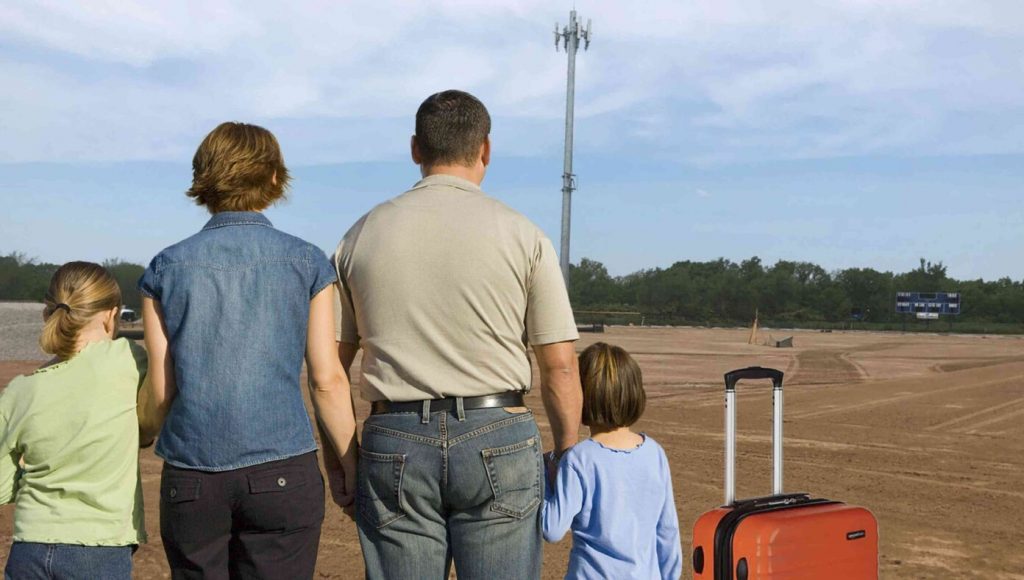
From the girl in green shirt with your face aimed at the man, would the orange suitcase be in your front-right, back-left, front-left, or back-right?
front-left

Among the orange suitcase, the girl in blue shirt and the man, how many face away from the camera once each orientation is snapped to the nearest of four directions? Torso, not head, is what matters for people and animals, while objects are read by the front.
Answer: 2

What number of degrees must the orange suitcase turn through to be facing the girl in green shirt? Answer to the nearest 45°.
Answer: approximately 90° to its right

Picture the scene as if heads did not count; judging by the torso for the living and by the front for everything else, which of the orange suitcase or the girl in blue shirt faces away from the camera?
the girl in blue shirt

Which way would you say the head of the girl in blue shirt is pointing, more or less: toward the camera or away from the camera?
away from the camera

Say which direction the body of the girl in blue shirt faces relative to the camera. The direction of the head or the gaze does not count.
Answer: away from the camera

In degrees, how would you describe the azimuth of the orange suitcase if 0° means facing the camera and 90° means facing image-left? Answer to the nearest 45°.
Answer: approximately 315°

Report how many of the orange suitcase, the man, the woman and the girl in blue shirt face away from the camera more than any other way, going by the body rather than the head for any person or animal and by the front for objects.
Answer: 3

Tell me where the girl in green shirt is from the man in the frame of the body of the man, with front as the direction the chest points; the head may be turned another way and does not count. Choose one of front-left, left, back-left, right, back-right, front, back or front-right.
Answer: left

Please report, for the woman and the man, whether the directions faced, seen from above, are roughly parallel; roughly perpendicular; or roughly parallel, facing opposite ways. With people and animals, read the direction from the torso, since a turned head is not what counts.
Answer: roughly parallel

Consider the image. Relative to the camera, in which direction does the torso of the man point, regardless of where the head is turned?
away from the camera

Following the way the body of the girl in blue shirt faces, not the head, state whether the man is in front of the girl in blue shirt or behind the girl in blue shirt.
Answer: behind

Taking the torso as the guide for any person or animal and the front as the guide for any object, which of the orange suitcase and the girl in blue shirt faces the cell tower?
the girl in blue shirt

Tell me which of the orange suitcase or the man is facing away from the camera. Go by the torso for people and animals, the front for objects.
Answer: the man

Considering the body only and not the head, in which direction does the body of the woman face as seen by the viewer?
away from the camera

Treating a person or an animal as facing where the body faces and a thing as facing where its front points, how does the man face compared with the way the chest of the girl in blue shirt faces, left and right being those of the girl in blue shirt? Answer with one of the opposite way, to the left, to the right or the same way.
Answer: the same way

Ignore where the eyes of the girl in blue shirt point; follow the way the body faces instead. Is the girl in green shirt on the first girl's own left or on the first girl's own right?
on the first girl's own left

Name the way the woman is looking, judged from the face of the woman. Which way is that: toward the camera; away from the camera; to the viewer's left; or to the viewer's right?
away from the camera

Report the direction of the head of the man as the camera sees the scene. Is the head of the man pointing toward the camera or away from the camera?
away from the camera

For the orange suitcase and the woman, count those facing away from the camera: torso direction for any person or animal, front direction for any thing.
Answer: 1

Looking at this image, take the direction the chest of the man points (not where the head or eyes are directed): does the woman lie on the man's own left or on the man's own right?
on the man's own left
